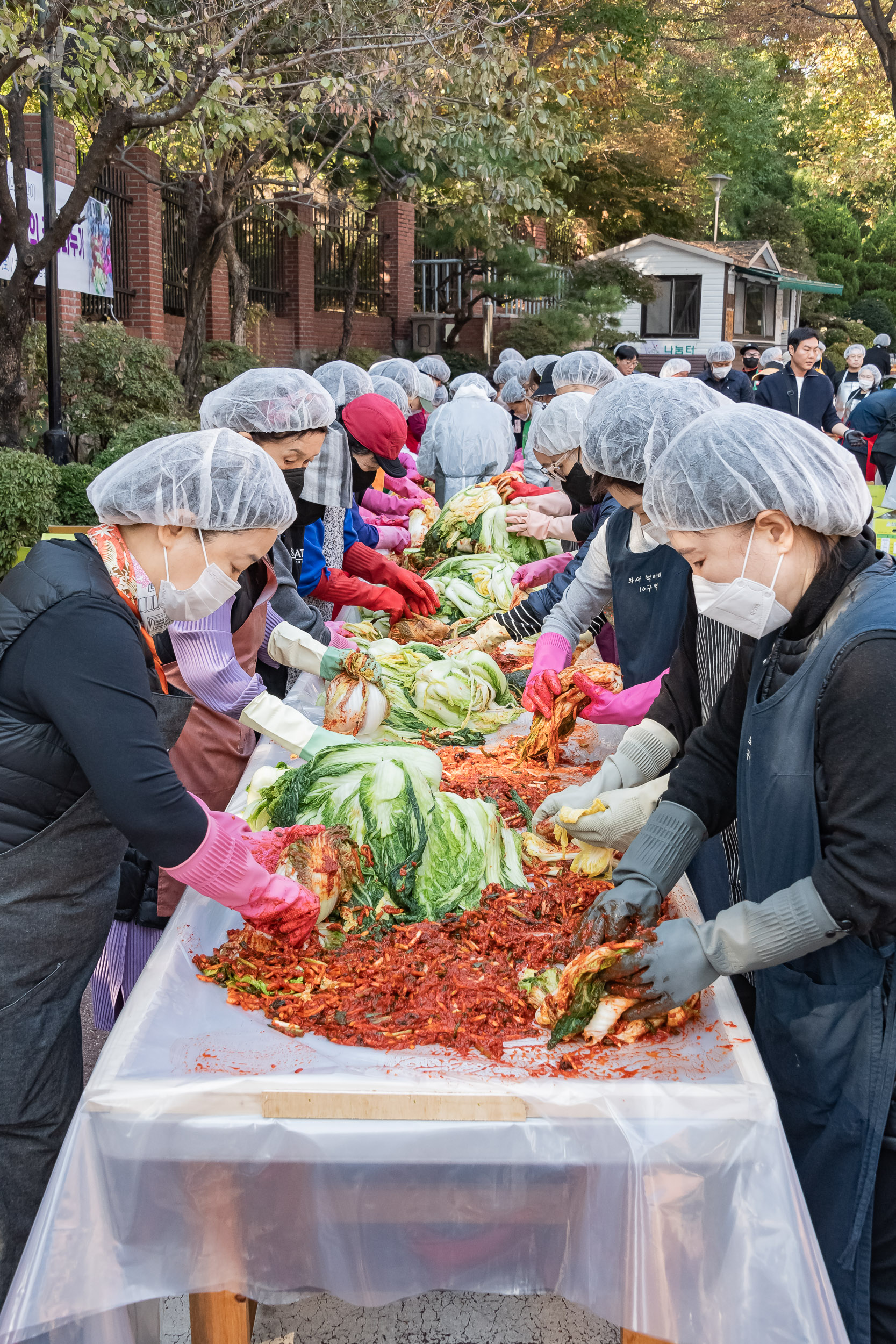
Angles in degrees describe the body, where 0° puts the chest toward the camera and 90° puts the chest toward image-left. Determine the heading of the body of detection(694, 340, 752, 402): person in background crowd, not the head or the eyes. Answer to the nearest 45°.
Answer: approximately 0°

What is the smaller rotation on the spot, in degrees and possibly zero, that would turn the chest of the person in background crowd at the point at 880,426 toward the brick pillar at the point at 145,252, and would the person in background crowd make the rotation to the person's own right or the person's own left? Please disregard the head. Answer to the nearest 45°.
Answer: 0° — they already face it

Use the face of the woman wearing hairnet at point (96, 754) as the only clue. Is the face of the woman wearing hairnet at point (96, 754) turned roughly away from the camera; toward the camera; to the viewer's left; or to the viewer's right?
to the viewer's right

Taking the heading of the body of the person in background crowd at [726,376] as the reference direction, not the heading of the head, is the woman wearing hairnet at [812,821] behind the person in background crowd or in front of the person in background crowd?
in front

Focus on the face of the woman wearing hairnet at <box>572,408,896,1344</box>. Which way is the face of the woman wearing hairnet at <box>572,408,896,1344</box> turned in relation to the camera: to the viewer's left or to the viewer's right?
to the viewer's left

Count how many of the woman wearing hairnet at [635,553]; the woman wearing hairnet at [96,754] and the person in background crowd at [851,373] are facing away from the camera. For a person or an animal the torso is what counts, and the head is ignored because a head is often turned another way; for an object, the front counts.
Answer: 0

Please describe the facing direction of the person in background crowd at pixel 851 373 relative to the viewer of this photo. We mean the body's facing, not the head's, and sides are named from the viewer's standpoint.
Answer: facing the viewer

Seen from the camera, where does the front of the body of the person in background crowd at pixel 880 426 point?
to the viewer's left

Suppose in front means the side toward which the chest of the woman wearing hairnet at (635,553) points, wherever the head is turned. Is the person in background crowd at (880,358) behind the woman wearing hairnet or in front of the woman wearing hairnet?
behind

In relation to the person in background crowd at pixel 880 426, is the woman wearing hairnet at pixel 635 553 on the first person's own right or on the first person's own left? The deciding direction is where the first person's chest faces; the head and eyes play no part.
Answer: on the first person's own left

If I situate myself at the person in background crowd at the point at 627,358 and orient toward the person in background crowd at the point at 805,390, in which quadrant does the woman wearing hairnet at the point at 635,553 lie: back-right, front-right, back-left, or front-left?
front-right

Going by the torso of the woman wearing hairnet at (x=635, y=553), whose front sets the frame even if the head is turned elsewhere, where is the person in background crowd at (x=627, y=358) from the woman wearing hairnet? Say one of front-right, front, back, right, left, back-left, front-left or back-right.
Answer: back-right

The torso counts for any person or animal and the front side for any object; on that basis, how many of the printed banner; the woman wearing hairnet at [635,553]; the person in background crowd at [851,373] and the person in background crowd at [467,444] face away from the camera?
1

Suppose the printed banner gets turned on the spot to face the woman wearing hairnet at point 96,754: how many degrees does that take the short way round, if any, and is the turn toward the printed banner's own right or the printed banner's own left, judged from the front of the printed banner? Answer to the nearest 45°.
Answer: approximately 45° to the printed banner's own right

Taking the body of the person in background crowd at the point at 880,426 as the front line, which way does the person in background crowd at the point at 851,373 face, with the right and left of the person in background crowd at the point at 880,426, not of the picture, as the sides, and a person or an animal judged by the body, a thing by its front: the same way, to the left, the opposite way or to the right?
to the left

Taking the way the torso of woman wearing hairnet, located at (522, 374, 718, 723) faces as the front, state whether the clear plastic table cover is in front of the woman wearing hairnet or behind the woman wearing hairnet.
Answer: in front

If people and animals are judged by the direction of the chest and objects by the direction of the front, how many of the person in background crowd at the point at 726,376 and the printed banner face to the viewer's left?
0
